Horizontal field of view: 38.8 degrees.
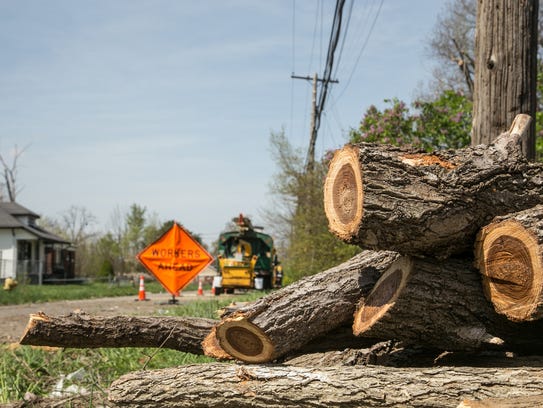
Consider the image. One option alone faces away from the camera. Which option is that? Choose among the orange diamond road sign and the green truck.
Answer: the green truck

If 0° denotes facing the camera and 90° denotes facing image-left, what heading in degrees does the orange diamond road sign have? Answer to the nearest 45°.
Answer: approximately 0°

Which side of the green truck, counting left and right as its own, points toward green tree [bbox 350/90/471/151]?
back

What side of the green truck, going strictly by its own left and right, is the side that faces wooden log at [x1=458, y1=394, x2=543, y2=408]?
back

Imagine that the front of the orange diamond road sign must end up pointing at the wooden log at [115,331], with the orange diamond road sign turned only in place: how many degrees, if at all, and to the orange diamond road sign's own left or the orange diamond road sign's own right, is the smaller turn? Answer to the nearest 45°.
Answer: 0° — it already faces it

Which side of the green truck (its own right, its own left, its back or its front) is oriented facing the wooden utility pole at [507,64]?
back

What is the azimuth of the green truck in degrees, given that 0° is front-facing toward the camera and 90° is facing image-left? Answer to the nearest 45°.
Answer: approximately 180°

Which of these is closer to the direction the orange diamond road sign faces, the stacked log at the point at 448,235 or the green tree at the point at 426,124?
the stacked log

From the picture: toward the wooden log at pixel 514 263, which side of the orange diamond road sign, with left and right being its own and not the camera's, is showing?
front

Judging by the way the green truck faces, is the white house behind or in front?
in front
